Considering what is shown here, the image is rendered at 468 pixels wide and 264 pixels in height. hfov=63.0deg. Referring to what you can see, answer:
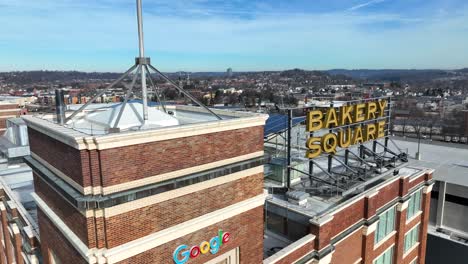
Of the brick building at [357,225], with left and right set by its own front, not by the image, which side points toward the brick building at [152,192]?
right

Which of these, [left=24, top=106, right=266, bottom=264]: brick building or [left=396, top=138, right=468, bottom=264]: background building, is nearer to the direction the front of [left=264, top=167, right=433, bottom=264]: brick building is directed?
the brick building

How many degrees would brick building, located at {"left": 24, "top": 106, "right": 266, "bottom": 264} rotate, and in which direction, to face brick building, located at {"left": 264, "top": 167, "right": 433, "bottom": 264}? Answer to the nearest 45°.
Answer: approximately 90° to its left

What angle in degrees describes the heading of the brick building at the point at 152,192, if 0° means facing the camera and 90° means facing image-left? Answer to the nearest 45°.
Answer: approximately 315°

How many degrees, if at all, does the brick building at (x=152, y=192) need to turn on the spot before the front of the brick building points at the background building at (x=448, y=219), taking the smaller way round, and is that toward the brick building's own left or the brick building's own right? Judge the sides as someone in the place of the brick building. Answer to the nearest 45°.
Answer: approximately 90° to the brick building's own left

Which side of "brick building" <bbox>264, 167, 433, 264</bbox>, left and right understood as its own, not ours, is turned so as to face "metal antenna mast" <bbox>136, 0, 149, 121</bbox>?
right

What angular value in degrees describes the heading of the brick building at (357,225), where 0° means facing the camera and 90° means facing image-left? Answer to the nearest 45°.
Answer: approximately 315°
